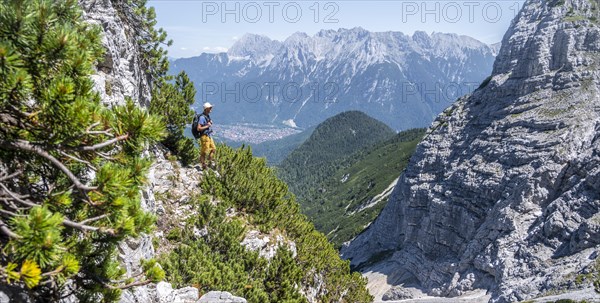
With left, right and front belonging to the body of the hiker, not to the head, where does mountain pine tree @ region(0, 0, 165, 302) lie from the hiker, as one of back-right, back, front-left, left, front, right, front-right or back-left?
right

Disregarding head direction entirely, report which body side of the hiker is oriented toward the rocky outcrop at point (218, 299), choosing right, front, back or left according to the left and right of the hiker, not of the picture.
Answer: right

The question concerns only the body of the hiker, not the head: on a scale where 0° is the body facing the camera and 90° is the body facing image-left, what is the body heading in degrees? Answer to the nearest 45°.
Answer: approximately 270°
